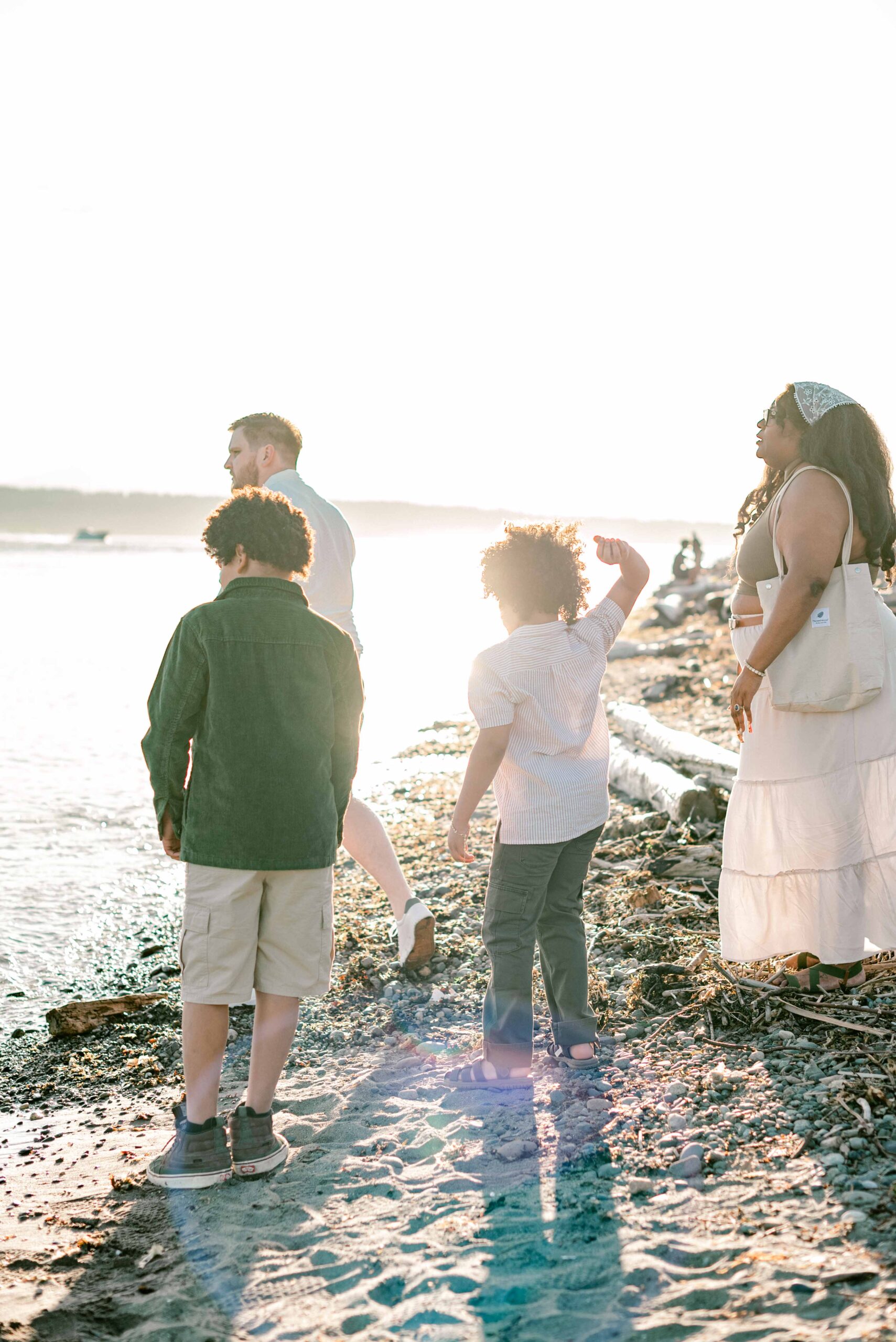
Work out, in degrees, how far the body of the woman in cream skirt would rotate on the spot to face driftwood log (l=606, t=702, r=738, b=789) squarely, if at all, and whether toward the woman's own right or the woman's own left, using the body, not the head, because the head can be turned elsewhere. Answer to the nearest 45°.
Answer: approximately 90° to the woman's own right

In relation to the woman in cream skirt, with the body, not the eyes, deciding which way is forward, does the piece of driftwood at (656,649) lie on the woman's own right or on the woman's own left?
on the woman's own right

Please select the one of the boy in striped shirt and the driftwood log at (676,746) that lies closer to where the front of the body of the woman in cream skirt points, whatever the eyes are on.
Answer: the boy in striped shirt

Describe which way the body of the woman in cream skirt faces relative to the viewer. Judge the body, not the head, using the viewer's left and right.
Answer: facing to the left of the viewer

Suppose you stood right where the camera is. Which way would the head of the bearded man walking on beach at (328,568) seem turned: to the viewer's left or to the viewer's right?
to the viewer's left

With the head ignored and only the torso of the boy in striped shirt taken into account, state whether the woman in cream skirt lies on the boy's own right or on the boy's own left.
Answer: on the boy's own right

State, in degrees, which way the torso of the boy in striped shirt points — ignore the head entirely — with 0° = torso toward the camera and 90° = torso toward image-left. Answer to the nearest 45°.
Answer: approximately 135°

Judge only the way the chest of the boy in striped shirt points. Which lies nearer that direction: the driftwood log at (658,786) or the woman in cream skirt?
the driftwood log

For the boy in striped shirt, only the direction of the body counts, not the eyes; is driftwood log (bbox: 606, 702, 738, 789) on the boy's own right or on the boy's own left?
on the boy's own right
